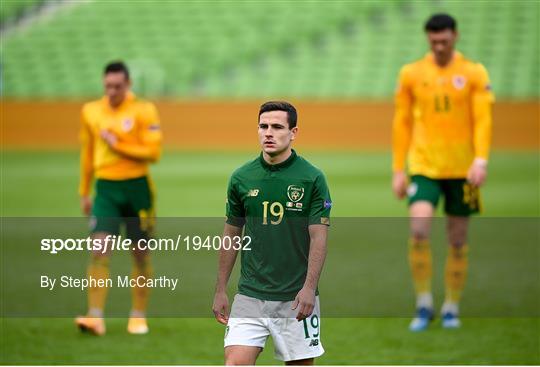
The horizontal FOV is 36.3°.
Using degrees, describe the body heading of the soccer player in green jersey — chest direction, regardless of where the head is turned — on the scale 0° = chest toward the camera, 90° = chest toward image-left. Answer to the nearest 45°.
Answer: approximately 0°

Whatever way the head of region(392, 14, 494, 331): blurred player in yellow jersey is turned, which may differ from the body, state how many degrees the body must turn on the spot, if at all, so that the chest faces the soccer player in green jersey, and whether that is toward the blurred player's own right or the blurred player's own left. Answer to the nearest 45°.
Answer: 0° — they already face them

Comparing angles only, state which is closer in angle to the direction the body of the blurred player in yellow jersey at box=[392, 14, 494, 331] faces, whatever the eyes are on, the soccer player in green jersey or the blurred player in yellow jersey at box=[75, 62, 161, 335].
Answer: the soccer player in green jersey

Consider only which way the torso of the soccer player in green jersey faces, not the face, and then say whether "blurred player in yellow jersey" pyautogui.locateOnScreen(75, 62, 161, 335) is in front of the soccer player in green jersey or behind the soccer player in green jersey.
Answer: behind

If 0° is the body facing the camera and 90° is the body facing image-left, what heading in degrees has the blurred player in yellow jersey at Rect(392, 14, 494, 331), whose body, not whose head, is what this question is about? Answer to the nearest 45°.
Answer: approximately 0°

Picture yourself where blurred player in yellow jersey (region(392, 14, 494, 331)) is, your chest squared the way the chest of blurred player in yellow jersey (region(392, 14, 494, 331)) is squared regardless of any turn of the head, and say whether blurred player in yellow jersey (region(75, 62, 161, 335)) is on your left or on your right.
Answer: on your right

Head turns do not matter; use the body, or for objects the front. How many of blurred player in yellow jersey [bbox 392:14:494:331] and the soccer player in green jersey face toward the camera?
2
